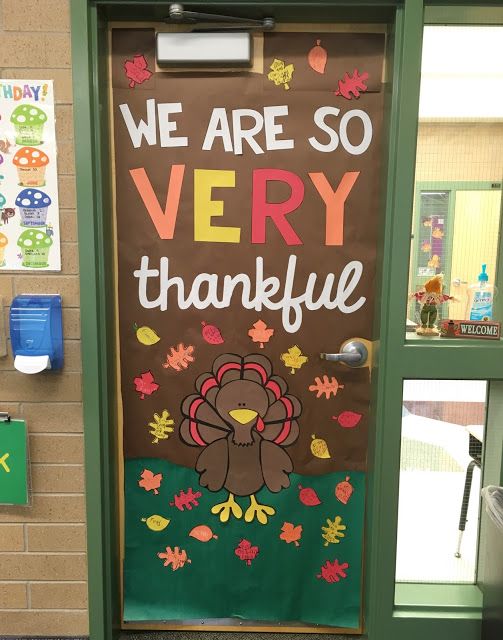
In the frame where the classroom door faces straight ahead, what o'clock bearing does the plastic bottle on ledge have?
The plastic bottle on ledge is roughly at 9 o'clock from the classroom door.

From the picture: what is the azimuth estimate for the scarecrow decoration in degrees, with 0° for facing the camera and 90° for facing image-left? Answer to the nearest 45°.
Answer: approximately 0°

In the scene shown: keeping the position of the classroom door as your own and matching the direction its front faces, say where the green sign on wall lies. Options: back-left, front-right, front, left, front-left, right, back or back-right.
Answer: right

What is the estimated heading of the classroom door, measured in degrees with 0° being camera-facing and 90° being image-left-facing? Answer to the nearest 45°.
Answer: approximately 0°

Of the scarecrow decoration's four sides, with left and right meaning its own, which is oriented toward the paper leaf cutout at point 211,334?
right

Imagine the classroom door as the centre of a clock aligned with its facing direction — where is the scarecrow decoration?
The scarecrow decoration is roughly at 9 o'clock from the classroom door.

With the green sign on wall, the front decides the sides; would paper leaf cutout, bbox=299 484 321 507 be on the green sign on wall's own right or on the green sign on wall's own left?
on the green sign on wall's own left

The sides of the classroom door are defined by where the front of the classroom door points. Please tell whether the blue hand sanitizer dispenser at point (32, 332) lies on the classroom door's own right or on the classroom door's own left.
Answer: on the classroom door's own right

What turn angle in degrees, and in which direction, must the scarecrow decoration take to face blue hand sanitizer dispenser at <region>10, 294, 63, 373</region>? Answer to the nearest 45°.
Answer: approximately 45° to its right
